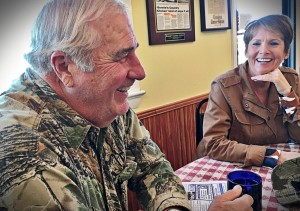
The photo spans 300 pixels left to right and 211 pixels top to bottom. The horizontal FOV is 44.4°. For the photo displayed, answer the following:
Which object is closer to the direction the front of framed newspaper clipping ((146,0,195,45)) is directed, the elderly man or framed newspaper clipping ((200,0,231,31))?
the elderly man

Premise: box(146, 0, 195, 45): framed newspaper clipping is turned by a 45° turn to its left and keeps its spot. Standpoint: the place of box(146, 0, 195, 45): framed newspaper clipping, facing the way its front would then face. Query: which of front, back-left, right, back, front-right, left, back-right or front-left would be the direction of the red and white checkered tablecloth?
right

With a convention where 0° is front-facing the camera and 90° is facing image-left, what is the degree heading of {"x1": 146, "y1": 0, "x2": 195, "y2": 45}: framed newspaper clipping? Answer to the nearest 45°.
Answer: approximately 315°

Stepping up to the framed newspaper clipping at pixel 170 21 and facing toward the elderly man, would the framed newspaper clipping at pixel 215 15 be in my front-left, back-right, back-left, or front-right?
back-left

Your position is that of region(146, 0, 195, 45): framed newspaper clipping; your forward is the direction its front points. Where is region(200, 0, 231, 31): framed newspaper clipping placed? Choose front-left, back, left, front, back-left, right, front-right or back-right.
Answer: left

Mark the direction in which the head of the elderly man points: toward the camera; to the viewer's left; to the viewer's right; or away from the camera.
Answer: to the viewer's right

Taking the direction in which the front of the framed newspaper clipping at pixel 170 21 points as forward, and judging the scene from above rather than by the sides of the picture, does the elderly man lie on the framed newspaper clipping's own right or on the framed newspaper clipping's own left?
on the framed newspaper clipping's own right
